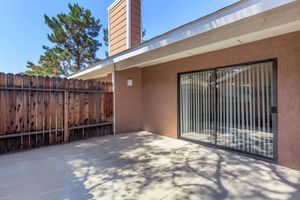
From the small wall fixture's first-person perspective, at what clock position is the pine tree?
The pine tree is roughly at 5 o'clock from the small wall fixture.

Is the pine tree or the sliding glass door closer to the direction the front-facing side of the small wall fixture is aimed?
the sliding glass door

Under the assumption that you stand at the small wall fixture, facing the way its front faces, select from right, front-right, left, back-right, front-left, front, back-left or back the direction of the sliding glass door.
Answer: front-left

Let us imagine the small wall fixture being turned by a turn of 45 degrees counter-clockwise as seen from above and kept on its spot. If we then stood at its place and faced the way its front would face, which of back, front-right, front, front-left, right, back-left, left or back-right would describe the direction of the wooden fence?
right

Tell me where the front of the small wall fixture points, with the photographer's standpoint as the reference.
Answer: facing the viewer

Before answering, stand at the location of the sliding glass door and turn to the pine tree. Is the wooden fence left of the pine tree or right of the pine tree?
left
